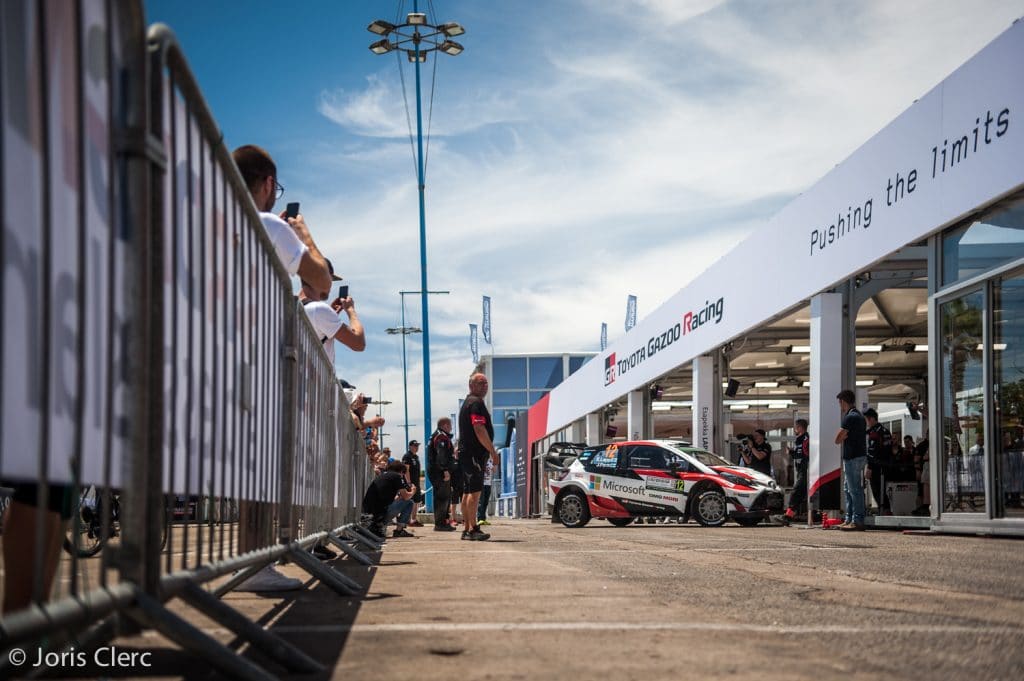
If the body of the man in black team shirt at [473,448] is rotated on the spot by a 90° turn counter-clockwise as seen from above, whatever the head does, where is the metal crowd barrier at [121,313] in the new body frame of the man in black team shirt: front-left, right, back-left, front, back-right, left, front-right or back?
back

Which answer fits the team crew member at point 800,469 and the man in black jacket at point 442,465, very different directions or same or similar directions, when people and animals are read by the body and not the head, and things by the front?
very different directions

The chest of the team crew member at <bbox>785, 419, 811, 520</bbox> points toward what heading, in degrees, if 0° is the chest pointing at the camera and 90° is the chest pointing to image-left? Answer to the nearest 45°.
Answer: approximately 90°

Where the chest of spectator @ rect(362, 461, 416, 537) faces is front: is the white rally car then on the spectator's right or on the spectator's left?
on the spectator's left

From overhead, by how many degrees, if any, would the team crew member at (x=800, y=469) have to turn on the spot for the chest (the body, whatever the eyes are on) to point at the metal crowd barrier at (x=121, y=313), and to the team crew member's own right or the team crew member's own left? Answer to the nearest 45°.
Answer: approximately 90° to the team crew member's own left

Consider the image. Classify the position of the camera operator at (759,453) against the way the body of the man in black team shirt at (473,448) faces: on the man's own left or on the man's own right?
on the man's own left

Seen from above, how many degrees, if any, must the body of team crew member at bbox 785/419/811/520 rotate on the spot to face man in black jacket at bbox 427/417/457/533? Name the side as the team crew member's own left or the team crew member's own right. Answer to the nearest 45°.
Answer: approximately 45° to the team crew member's own left

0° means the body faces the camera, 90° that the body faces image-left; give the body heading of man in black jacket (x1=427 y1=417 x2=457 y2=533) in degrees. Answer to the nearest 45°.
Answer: approximately 270°

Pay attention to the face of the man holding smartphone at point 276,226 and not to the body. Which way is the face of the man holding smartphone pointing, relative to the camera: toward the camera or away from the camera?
away from the camera
